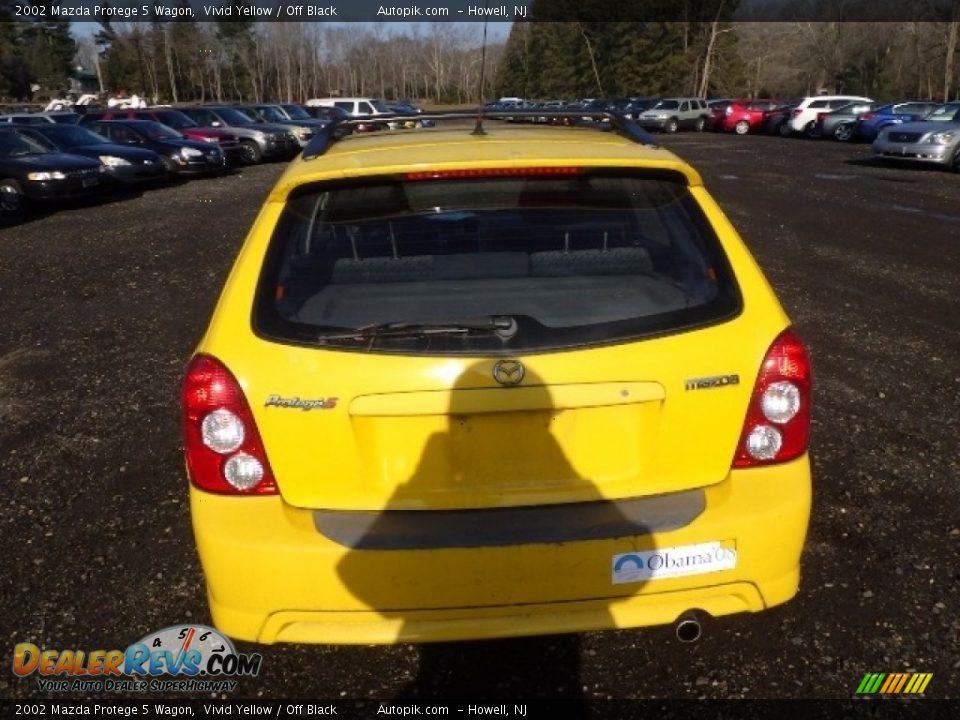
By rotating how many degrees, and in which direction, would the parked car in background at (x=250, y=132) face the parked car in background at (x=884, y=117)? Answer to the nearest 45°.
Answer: approximately 45° to its left

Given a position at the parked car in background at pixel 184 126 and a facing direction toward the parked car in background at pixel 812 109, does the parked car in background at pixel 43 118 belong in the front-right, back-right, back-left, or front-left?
back-left

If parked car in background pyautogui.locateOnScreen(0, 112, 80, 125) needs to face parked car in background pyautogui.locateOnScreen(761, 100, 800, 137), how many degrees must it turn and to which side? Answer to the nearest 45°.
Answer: approximately 45° to its left

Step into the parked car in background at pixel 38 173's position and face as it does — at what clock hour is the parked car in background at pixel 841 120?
the parked car in background at pixel 841 120 is roughly at 10 o'clock from the parked car in background at pixel 38 173.

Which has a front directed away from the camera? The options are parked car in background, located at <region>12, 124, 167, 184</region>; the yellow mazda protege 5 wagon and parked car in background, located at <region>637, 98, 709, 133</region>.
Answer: the yellow mazda protege 5 wagon

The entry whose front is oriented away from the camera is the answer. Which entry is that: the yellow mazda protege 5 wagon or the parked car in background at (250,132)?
the yellow mazda protege 5 wagon

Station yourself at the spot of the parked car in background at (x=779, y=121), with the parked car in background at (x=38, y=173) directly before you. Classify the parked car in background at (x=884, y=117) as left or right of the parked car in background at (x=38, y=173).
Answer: left

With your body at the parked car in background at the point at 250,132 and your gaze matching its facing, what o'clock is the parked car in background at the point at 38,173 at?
the parked car in background at the point at 38,173 is roughly at 2 o'clock from the parked car in background at the point at 250,132.

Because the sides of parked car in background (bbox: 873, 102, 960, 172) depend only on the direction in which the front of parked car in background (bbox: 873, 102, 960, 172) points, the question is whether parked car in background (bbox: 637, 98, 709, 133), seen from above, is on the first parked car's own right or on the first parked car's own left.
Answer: on the first parked car's own right

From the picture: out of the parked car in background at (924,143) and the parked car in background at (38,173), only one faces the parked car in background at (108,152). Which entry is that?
the parked car in background at (924,143)

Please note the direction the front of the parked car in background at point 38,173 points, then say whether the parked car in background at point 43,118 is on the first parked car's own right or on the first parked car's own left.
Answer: on the first parked car's own left

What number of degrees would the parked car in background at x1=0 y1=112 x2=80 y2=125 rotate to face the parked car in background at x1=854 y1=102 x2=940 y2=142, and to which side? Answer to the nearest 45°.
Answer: approximately 45° to its left
